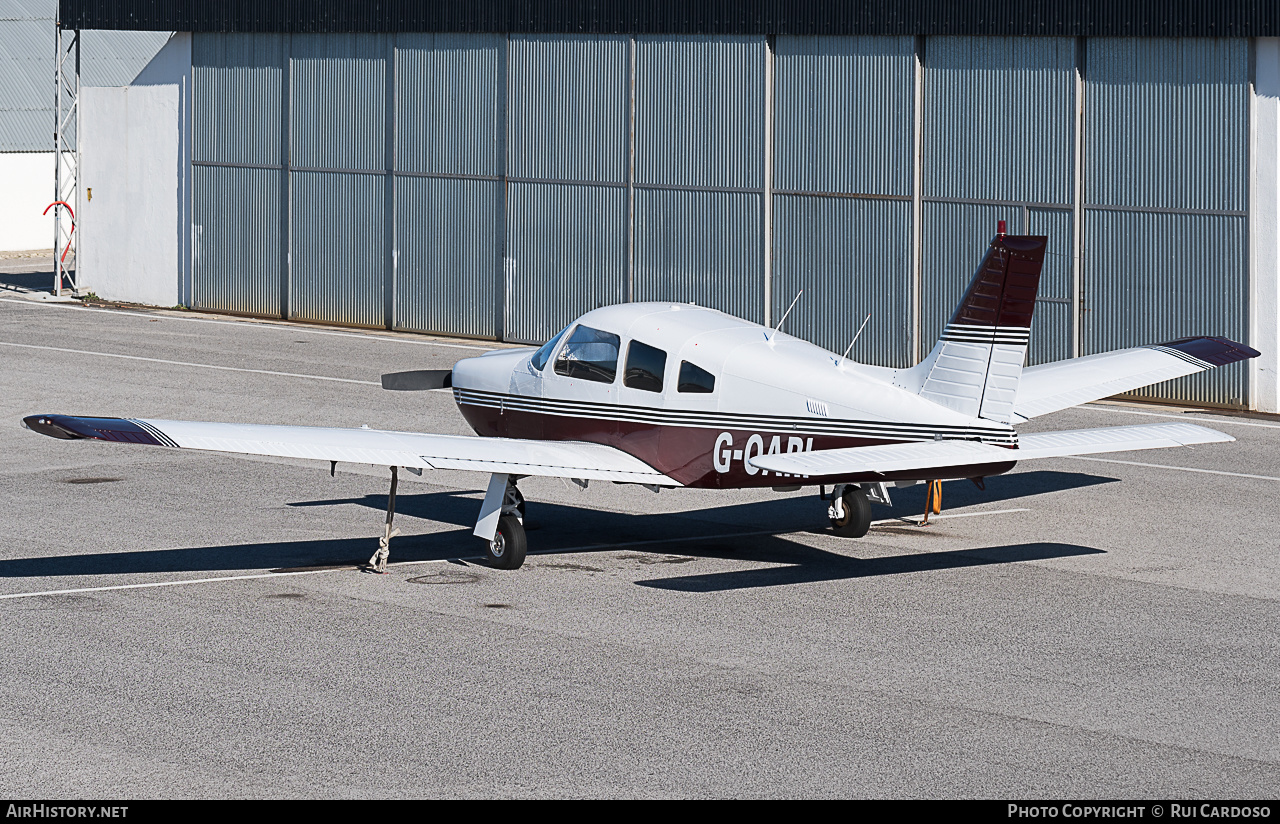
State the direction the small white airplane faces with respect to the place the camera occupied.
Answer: facing away from the viewer and to the left of the viewer

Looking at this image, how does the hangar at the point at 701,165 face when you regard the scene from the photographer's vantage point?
facing the viewer and to the left of the viewer

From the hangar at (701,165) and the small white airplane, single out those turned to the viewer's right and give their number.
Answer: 0

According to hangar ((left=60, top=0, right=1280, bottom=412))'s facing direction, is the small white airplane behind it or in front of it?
in front

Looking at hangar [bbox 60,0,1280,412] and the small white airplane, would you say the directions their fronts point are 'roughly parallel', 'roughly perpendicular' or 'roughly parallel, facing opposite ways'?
roughly perpendicular

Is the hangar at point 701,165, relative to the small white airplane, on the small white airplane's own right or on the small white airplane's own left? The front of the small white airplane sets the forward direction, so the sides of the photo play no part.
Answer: on the small white airplane's own right
